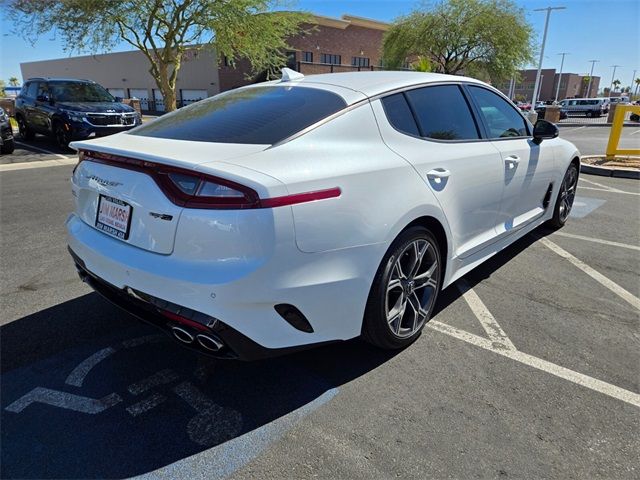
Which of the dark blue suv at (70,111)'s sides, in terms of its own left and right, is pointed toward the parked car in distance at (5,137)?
right

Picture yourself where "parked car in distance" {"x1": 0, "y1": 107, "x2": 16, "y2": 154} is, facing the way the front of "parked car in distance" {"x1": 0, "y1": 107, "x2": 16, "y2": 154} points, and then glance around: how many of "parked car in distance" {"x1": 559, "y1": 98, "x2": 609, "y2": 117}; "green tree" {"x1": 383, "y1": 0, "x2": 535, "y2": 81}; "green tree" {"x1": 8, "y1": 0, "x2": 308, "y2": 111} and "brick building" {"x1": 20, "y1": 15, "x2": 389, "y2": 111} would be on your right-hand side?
0

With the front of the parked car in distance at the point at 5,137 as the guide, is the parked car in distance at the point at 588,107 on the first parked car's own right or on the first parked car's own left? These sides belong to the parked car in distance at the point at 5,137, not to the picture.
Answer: on the first parked car's own left

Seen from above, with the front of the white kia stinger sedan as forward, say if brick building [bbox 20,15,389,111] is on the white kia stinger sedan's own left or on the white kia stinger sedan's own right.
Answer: on the white kia stinger sedan's own left

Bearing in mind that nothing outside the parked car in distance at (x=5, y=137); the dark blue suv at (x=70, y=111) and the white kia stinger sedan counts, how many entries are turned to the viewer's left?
0

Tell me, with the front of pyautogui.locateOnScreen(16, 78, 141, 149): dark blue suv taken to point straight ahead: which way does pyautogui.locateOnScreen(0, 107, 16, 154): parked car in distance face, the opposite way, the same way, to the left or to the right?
the same way

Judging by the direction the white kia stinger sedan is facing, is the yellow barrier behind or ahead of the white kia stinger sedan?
ahead

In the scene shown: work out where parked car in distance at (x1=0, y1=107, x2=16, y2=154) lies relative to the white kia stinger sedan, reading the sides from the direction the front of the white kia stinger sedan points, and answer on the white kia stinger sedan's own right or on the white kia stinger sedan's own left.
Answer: on the white kia stinger sedan's own left

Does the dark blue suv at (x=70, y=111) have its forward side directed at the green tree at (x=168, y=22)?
no

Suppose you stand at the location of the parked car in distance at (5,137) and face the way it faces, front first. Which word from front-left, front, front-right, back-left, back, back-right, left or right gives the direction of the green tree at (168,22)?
left

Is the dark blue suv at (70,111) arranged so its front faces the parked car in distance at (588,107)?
no

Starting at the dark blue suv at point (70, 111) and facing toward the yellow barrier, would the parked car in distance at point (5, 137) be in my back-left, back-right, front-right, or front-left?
back-right

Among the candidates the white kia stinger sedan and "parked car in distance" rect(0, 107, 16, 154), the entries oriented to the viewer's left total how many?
0

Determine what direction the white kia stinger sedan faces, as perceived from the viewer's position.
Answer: facing away from the viewer and to the right of the viewer

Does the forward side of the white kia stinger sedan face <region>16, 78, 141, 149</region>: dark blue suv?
no

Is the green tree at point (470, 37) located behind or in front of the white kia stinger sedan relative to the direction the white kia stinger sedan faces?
in front

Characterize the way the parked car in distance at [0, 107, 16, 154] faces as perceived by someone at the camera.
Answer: facing the viewer and to the right of the viewer

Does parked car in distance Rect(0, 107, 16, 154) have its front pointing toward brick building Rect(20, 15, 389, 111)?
no

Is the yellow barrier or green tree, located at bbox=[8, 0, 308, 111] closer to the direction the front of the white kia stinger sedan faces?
the yellow barrier
